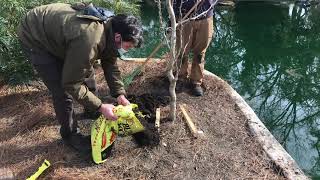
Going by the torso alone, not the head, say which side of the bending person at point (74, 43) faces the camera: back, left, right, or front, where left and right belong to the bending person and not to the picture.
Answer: right

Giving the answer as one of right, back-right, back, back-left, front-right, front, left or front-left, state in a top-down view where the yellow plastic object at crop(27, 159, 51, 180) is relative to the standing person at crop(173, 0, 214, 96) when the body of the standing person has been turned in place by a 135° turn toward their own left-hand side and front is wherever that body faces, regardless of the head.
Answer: back

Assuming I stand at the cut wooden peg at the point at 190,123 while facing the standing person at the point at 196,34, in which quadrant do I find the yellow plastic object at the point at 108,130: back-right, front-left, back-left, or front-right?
back-left

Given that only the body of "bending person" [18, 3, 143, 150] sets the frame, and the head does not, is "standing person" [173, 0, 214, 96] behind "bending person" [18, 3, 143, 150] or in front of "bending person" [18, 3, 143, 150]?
in front

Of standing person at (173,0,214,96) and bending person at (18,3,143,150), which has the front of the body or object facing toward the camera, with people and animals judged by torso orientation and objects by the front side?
standing person at (173,0,214,96)

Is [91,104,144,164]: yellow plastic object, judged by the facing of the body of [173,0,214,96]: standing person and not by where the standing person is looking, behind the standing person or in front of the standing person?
in front

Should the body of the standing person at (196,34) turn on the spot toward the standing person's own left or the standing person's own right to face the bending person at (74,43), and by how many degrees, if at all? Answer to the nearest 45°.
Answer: approximately 45° to the standing person's own right

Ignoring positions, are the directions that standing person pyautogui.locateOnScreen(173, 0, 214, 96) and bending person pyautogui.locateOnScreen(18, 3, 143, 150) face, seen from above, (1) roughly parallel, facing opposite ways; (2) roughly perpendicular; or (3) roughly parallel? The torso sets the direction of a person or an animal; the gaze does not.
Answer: roughly perpendicular

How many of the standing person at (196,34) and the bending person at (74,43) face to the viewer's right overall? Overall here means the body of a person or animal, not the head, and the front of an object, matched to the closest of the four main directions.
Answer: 1

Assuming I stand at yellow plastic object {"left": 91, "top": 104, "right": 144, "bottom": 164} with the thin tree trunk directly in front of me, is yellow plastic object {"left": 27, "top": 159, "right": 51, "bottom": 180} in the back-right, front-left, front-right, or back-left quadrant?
back-left

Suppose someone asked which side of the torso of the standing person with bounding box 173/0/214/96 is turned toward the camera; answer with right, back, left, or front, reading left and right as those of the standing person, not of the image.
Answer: front
